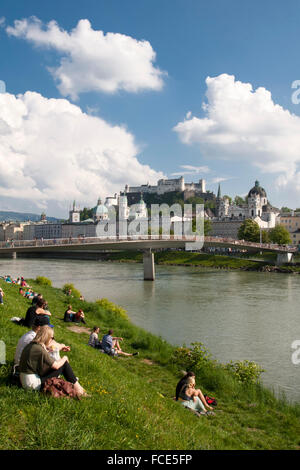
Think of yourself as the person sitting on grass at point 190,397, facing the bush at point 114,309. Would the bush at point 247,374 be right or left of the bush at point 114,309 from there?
right

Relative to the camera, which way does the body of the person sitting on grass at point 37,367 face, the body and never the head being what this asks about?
to the viewer's right

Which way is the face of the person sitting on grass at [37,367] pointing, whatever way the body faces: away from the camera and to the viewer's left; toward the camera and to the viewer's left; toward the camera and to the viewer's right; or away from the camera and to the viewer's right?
away from the camera and to the viewer's right

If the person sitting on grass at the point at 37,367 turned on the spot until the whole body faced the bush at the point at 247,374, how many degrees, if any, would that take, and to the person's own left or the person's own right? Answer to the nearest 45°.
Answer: approximately 45° to the person's own left
